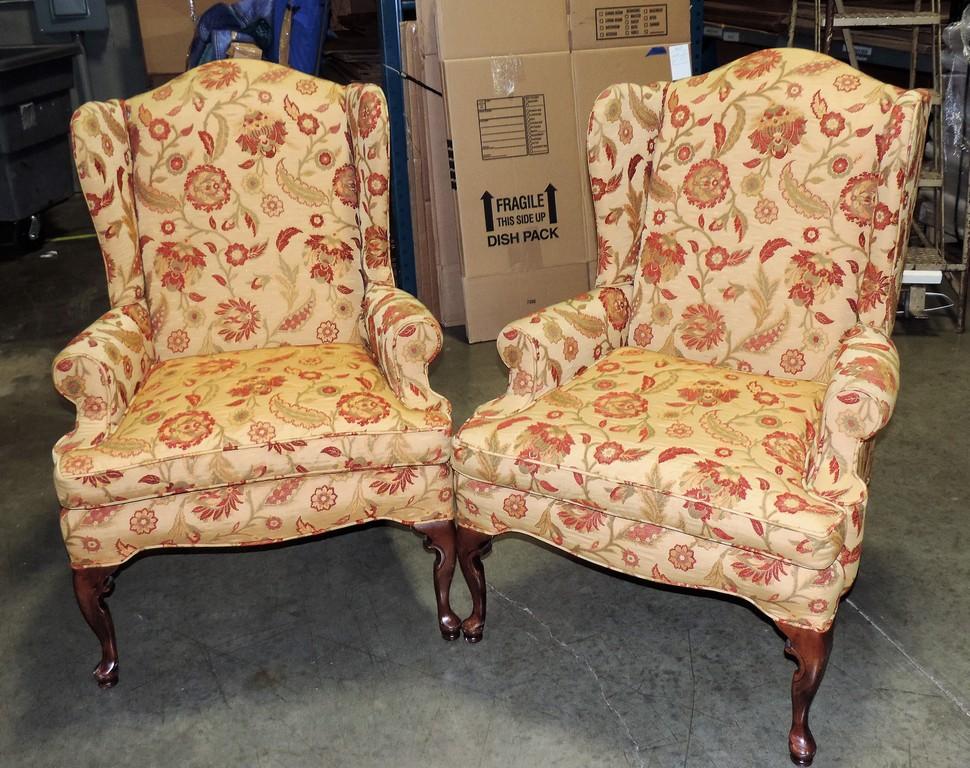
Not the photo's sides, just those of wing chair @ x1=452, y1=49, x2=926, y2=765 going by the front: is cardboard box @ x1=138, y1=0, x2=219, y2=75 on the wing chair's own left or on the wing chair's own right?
on the wing chair's own right

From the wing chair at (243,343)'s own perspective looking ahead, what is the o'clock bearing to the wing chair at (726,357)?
the wing chair at (726,357) is roughly at 10 o'clock from the wing chair at (243,343).

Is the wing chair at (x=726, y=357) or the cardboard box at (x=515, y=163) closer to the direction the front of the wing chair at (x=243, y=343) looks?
the wing chair

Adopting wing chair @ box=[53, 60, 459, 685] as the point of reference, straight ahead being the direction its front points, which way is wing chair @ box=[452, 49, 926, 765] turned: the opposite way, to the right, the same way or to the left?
to the right

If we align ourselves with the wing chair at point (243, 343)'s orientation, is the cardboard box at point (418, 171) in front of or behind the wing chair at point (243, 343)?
behind

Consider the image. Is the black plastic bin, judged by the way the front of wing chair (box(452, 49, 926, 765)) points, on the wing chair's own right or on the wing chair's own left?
on the wing chair's own right

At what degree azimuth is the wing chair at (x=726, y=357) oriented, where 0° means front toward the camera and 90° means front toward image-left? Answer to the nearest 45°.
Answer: approximately 45°

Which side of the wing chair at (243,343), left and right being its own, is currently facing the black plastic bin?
back
